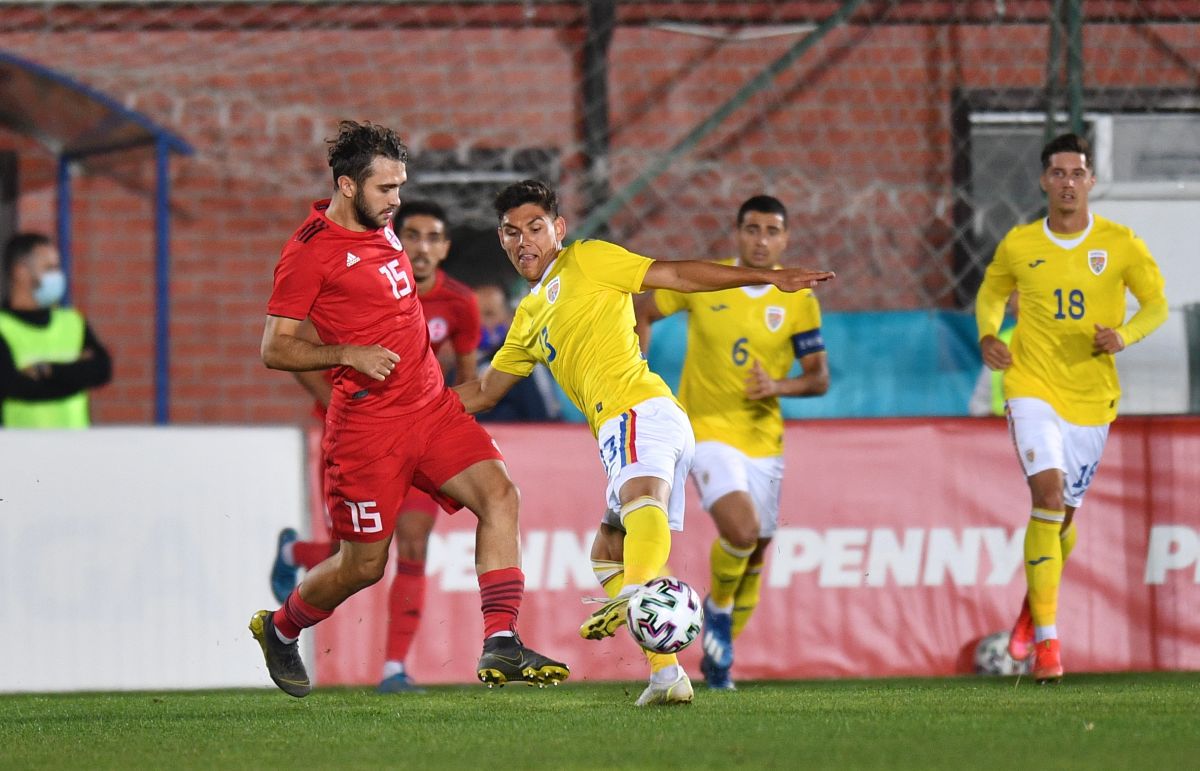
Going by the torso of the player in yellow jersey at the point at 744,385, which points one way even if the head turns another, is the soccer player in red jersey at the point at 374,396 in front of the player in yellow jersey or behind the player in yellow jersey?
in front

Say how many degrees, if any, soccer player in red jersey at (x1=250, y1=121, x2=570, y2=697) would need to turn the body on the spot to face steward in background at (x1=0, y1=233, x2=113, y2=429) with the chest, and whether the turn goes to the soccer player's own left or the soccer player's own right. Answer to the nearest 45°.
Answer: approximately 180°

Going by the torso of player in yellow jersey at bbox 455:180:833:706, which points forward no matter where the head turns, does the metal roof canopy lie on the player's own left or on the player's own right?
on the player's own right

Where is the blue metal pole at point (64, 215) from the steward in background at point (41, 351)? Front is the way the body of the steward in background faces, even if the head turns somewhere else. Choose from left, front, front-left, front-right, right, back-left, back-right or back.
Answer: back-left

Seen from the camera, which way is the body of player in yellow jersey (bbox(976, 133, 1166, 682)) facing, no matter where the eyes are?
toward the camera

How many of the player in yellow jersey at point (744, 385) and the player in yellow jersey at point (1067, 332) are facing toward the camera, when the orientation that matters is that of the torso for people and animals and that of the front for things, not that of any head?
2

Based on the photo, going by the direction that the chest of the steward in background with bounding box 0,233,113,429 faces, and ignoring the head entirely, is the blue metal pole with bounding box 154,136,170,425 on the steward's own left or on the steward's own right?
on the steward's own left

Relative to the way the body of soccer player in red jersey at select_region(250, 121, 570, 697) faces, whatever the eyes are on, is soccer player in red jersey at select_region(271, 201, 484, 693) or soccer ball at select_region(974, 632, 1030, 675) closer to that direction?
the soccer ball

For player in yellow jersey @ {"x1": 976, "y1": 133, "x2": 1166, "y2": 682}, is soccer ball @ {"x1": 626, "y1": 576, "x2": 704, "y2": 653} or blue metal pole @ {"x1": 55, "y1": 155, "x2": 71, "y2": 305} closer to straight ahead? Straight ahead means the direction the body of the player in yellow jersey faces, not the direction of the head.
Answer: the soccer ball

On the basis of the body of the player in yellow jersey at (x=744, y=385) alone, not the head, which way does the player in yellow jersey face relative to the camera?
toward the camera

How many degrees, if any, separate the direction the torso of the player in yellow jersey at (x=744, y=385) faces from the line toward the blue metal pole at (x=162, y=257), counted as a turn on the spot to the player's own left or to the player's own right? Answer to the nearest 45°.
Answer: approximately 135° to the player's own right

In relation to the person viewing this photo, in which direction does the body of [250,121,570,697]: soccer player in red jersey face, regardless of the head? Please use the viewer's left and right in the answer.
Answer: facing the viewer and to the right of the viewer

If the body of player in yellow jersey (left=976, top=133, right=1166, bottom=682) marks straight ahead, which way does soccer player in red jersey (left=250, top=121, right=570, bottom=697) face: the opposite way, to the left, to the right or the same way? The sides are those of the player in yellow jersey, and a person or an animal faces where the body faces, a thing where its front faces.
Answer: to the left
